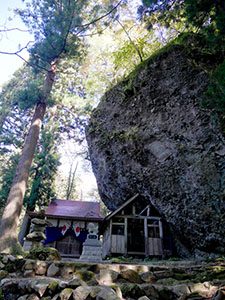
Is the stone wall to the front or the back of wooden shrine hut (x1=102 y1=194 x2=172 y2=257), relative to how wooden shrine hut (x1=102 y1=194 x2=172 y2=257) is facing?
to the front

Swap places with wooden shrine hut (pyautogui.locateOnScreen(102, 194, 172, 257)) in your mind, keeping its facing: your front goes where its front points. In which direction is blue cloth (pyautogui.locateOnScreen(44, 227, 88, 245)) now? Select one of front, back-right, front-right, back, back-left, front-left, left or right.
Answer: right

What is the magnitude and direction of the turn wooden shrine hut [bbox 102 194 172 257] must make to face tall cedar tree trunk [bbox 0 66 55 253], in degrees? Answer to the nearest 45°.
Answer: approximately 45° to its right

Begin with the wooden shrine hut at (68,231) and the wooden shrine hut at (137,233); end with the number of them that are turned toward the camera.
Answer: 2

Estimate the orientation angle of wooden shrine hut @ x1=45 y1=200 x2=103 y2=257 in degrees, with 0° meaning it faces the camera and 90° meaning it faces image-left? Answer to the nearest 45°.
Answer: approximately 0°

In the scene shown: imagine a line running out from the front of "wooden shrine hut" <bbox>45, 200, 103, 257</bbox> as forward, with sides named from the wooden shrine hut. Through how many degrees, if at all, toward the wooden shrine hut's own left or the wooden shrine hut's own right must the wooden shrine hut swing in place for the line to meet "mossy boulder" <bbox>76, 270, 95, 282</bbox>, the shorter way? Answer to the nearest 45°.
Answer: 0° — it already faces it

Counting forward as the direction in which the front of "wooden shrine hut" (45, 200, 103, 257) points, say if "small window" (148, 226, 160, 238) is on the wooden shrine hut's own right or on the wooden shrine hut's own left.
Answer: on the wooden shrine hut's own left
